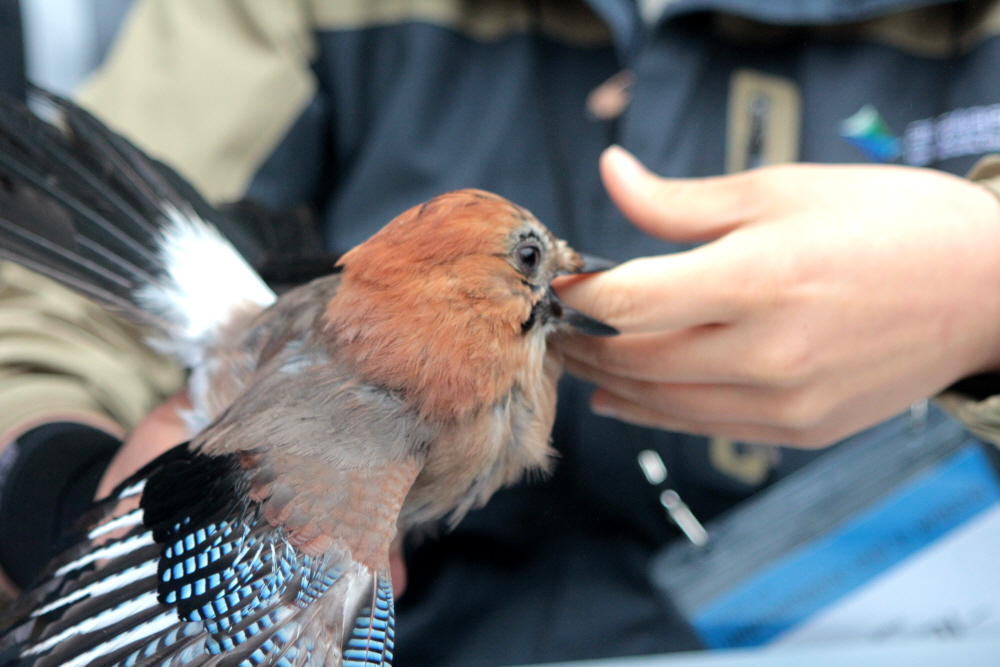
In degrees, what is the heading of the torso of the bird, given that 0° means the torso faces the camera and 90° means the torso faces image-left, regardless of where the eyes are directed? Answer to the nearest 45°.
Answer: approximately 270°
